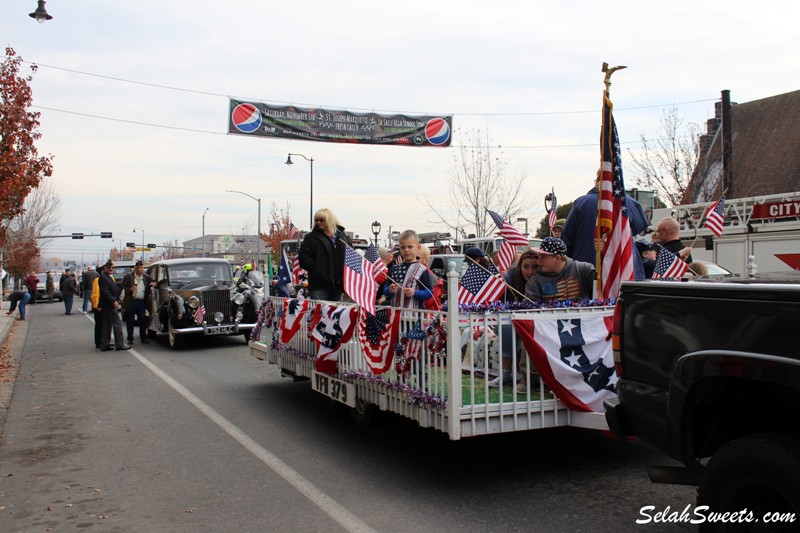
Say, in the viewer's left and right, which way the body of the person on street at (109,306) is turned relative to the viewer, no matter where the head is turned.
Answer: facing to the right of the viewer

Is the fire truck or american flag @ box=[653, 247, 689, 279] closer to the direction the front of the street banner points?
the american flag

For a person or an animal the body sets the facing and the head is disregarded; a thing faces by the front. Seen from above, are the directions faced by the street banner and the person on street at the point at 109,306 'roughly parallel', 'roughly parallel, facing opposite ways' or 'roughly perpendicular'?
roughly perpendicular

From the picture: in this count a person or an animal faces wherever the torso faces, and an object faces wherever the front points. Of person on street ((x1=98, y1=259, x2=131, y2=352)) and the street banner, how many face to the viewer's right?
1

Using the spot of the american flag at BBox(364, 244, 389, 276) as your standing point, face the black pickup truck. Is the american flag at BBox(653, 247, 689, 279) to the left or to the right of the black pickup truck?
left

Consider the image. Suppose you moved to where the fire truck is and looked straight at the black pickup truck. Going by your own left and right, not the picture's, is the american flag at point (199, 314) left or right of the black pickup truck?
right
